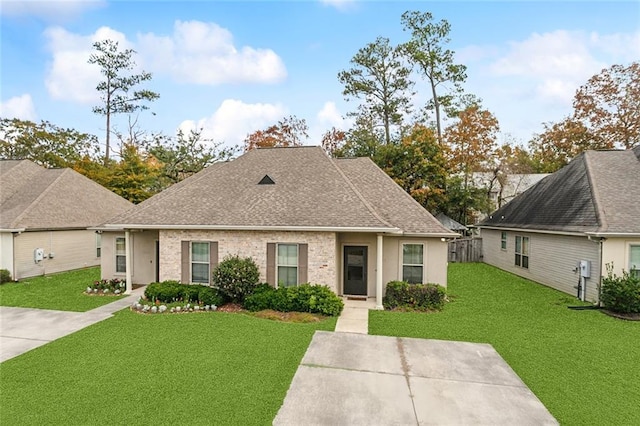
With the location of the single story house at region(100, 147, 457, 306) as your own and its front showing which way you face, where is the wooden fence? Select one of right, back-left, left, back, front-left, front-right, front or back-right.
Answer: back-left

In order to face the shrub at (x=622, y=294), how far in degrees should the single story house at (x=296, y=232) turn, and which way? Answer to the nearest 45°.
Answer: approximately 90° to its left

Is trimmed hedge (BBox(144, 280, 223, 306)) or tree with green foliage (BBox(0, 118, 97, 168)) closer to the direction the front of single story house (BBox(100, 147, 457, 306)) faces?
the trimmed hedge

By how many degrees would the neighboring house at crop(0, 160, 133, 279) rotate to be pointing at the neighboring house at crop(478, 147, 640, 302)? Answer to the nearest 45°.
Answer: approximately 90° to its left

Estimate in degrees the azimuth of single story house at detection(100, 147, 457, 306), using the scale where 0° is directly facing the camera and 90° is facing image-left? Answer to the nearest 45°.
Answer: approximately 0°

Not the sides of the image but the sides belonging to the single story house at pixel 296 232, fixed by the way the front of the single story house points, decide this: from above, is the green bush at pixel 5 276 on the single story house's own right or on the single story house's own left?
on the single story house's own right

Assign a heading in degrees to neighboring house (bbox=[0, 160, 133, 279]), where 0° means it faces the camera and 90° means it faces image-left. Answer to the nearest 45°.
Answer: approximately 45°

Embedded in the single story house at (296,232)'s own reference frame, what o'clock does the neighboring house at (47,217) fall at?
The neighboring house is roughly at 4 o'clock from the single story house.
